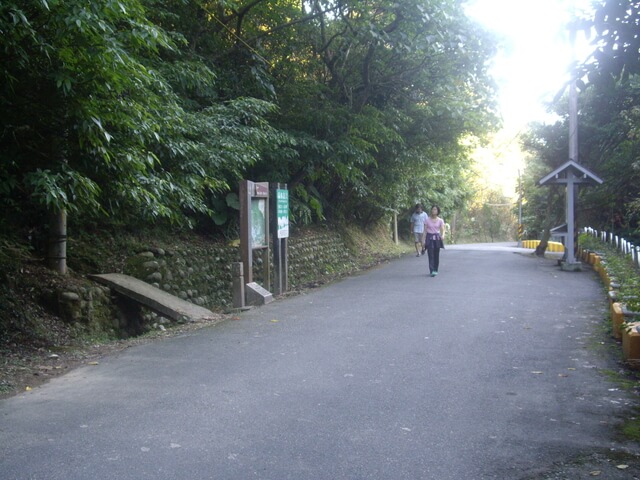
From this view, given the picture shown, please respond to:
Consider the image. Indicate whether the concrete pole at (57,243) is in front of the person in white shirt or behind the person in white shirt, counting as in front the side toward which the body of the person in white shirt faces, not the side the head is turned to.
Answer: in front

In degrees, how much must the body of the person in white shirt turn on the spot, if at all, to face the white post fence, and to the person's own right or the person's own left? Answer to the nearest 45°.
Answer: approximately 45° to the person's own left

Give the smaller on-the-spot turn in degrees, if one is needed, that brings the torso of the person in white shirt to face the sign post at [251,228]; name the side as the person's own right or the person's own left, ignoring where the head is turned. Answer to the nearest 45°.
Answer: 0° — they already face it

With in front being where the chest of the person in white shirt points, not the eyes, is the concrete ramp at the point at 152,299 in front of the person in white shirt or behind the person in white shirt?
in front

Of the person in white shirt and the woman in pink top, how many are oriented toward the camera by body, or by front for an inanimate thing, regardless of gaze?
2

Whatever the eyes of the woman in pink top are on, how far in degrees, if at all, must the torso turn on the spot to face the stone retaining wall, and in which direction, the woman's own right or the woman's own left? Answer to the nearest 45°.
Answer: approximately 45° to the woman's own right

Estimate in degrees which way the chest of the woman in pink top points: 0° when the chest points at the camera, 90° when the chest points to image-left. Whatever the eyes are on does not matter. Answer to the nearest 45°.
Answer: approximately 0°

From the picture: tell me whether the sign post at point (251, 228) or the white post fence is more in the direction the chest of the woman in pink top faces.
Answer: the sign post

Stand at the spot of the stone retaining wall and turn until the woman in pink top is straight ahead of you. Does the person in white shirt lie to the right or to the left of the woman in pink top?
left

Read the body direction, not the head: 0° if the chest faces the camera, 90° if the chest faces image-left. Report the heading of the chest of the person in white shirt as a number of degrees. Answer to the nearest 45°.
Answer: approximately 0°

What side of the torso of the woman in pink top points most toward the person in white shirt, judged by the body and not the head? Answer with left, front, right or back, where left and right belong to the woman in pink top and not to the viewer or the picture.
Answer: back
